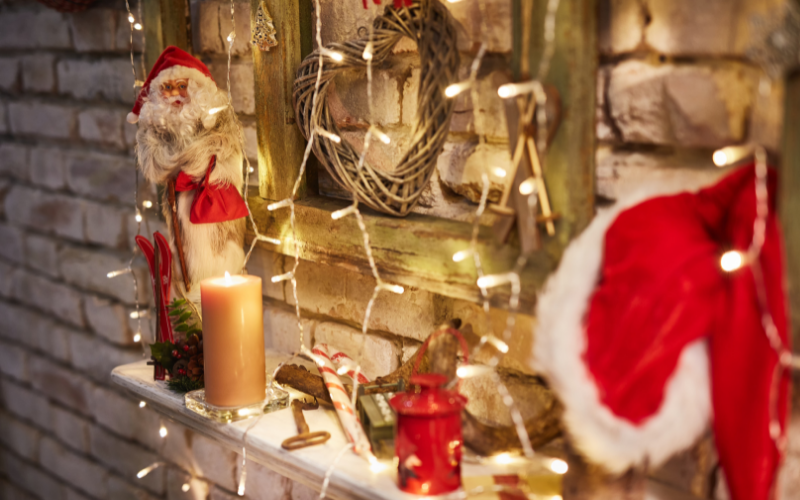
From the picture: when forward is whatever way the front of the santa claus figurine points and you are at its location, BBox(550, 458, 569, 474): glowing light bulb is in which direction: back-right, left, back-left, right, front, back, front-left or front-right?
left

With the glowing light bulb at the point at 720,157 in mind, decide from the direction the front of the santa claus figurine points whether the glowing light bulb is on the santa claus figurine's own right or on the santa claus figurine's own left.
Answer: on the santa claus figurine's own left

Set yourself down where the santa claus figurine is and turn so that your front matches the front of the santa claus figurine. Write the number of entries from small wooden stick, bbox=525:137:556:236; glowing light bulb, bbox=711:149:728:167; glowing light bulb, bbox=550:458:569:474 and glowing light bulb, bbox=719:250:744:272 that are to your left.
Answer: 4

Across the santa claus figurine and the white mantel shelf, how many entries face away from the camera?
0
